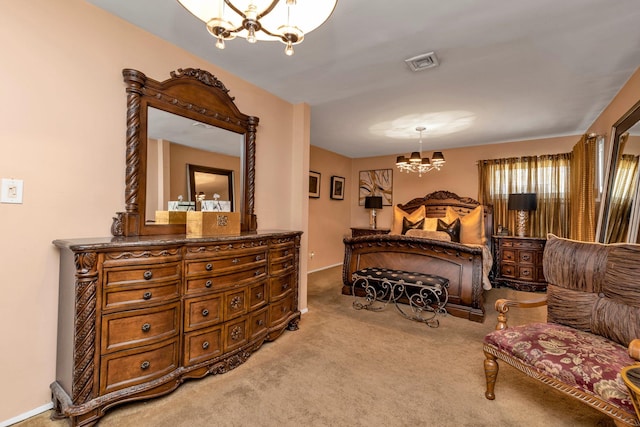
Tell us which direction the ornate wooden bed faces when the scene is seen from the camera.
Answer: facing the viewer and to the left of the viewer

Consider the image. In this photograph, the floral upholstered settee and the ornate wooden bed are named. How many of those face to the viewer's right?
0

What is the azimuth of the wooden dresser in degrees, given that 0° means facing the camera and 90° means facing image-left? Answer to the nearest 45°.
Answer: approximately 315°

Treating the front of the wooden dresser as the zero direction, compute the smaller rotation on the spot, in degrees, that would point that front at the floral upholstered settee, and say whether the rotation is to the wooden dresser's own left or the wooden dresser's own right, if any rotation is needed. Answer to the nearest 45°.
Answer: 0° — it already faces it

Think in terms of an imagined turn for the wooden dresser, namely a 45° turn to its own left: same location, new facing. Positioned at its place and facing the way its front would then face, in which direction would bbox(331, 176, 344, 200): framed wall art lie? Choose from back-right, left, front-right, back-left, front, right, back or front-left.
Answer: front-left

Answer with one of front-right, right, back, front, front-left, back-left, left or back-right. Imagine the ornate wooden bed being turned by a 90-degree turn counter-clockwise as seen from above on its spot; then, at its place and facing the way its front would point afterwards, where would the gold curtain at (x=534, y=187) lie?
left

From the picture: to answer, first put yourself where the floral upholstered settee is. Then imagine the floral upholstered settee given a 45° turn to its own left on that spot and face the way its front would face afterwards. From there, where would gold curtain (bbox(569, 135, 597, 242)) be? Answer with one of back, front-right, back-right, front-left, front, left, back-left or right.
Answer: back

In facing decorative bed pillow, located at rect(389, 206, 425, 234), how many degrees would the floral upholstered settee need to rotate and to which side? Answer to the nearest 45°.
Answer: approximately 90° to its right

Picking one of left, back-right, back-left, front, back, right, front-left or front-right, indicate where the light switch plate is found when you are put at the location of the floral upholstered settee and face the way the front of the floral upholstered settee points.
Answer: front

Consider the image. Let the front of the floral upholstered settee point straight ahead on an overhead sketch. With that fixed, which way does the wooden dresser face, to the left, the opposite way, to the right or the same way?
the opposite way

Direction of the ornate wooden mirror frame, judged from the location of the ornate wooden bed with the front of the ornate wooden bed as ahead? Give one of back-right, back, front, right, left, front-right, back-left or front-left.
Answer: front

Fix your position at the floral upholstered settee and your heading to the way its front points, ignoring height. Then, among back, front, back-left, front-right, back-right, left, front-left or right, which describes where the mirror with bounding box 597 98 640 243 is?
back-right

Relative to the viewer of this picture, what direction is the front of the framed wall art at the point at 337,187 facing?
facing the viewer and to the right of the viewer

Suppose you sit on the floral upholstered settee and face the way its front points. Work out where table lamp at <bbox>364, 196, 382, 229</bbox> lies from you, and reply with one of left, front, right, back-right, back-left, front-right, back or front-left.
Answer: right
